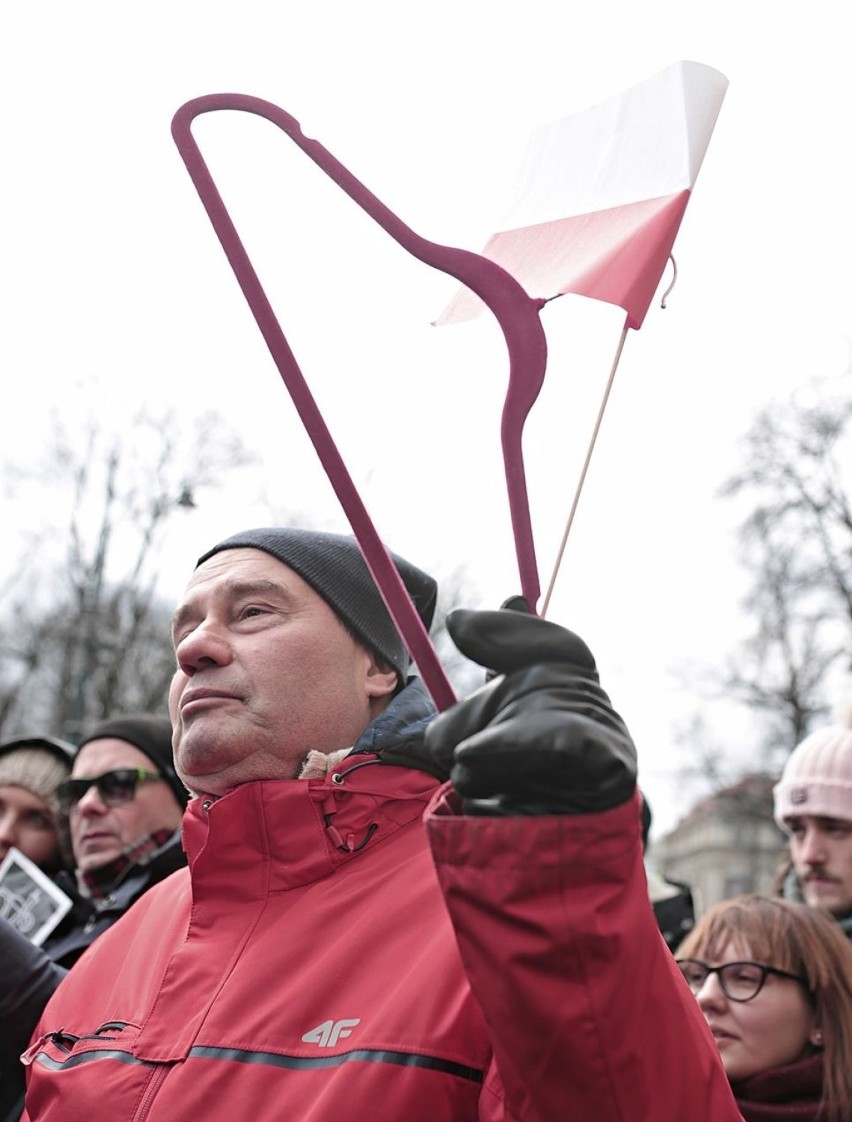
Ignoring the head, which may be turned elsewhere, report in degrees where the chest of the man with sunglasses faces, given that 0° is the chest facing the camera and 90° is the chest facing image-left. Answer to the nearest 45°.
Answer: approximately 45°

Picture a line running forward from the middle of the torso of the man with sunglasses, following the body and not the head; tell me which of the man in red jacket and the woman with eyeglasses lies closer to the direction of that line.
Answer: the man in red jacket

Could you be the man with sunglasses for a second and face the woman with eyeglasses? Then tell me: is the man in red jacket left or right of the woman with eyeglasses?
right

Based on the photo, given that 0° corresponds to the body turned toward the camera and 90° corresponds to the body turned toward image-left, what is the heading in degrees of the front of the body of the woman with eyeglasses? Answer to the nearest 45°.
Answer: approximately 45°

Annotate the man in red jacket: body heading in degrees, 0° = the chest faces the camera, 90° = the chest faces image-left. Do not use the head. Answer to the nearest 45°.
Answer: approximately 45°

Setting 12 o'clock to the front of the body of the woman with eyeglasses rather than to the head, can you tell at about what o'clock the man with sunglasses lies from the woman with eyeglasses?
The man with sunglasses is roughly at 2 o'clock from the woman with eyeglasses.

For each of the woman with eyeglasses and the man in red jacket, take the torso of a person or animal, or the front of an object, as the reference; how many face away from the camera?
0

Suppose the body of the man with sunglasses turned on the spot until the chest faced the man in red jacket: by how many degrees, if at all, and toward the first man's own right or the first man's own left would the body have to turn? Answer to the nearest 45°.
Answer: approximately 45° to the first man's own left

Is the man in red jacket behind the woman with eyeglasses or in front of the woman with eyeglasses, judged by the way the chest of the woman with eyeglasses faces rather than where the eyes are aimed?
in front

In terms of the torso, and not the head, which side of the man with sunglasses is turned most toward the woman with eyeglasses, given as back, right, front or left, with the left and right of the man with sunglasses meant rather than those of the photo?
left
